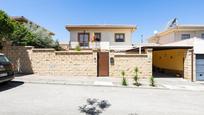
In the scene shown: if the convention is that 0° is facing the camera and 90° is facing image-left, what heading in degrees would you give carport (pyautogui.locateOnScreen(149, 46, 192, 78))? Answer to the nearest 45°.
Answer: approximately 0°

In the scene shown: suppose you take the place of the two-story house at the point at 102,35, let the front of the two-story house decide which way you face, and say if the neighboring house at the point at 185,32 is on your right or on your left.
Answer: on your left

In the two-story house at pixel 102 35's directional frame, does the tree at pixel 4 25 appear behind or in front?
in front

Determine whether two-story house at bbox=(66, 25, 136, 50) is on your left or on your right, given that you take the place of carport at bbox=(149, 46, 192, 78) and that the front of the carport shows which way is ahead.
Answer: on your right

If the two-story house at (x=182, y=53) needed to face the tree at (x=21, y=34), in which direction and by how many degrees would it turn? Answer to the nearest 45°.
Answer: approximately 45° to its right

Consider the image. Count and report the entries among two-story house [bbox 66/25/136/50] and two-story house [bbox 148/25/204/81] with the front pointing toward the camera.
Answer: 2

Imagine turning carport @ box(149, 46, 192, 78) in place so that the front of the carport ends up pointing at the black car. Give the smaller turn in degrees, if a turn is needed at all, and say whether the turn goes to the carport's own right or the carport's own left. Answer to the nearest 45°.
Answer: approximately 45° to the carport's own right

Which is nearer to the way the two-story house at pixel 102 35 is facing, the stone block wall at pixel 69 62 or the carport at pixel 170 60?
the stone block wall

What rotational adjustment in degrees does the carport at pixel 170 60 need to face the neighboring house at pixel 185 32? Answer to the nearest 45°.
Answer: approximately 180°

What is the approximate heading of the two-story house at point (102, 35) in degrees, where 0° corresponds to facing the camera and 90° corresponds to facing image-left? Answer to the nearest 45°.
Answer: approximately 0°

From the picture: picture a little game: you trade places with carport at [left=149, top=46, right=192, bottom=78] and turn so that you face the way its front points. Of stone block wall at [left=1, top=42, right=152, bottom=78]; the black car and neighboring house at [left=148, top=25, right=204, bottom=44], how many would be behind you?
1
